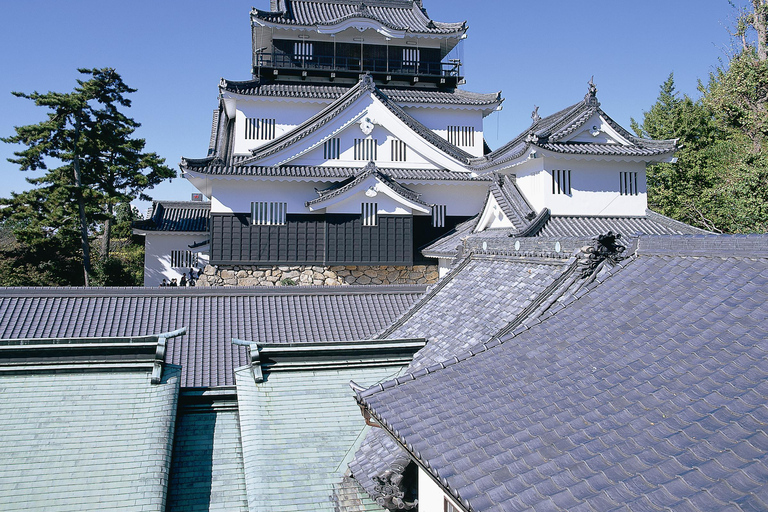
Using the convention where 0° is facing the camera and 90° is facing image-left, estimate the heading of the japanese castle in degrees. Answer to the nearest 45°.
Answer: approximately 0°

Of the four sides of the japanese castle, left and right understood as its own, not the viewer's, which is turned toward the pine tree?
right
